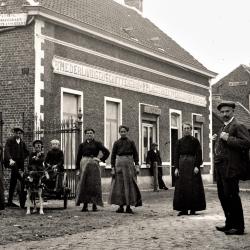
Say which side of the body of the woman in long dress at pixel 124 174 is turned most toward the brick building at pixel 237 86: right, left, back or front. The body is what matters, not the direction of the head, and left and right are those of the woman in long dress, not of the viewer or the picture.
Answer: back

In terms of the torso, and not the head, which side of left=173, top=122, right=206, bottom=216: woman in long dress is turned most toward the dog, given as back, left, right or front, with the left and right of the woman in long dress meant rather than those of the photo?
right

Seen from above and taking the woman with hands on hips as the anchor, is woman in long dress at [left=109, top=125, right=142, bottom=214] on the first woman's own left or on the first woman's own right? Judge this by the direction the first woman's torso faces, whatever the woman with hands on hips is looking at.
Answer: on the first woman's own left

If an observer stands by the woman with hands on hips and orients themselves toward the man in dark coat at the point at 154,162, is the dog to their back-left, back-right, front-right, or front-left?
back-left

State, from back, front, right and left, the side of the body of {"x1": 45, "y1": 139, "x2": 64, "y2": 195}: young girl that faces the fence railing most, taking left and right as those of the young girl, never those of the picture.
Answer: back

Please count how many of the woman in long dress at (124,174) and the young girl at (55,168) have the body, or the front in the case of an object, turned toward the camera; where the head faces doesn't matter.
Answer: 2

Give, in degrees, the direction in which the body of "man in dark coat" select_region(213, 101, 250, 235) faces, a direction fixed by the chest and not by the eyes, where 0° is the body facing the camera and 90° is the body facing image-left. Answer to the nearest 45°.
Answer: approximately 45°

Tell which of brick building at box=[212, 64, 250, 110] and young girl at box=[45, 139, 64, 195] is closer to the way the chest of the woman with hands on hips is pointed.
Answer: the young girl

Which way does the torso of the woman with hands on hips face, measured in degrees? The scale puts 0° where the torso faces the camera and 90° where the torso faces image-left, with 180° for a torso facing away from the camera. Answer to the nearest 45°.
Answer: approximately 0°
